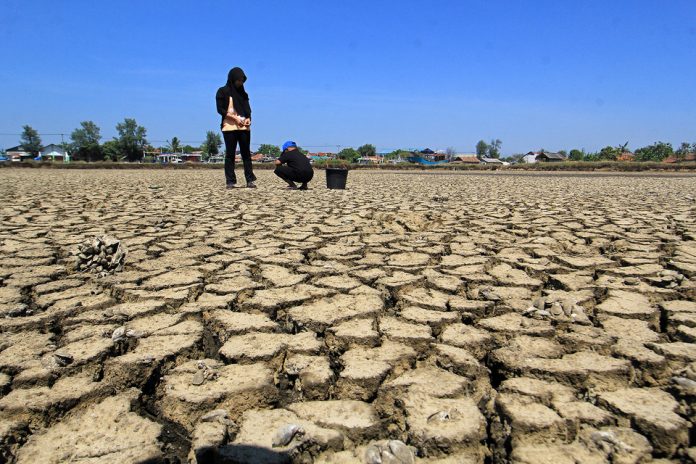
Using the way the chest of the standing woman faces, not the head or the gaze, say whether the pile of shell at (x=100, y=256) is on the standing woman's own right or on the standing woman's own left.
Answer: on the standing woman's own right

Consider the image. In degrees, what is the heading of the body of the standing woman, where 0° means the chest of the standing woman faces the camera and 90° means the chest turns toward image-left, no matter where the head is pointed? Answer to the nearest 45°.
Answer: approximately 315°

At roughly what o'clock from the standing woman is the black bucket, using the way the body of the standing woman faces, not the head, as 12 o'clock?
The black bucket is roughly at 10 o'clock from the standing woman.

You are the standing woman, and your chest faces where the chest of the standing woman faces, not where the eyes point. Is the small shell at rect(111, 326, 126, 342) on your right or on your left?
on your right

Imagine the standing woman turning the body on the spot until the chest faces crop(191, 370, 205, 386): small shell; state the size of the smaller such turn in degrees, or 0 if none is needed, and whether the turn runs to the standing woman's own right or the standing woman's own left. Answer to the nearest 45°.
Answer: approximately 45° to the standing woman's own right
